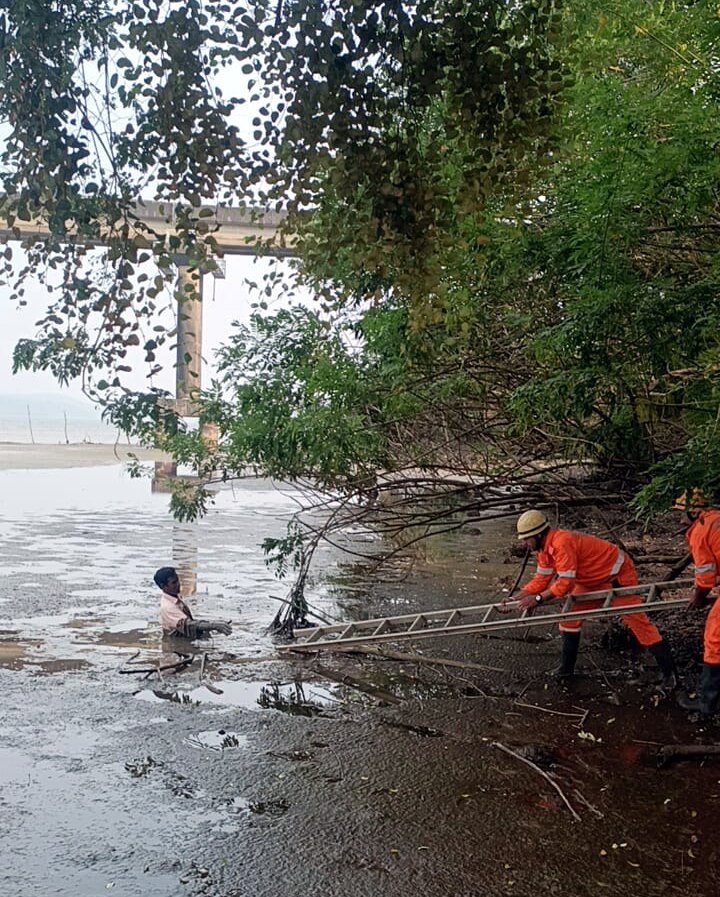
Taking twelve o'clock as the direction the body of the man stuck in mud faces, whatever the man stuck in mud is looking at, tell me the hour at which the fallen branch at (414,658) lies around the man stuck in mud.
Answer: The fallen branch is roughly at 1 o'clock from the man stuck in mud.

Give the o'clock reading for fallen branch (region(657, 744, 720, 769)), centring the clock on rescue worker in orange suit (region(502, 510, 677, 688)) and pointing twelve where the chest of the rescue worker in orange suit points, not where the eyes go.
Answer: The fallen branch is roughly at 8 o'clock from the rescue worker in orange suit.

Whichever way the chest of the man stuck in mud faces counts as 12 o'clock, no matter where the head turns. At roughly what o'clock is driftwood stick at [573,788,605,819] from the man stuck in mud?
The driftwood stick is roughly at 2 o'clock from the man stuck in mud.

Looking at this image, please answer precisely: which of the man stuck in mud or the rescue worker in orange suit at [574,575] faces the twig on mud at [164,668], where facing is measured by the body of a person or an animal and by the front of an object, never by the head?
the rescue worker in orange suit

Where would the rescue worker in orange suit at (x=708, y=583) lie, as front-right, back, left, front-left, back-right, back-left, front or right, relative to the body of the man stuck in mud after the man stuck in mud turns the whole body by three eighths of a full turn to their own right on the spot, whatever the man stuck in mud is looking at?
left

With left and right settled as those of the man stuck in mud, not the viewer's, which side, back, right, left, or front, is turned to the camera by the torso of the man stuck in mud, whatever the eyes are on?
right

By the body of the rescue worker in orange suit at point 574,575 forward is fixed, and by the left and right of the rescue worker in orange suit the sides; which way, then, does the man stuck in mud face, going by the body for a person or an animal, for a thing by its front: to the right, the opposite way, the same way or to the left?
the opposite way

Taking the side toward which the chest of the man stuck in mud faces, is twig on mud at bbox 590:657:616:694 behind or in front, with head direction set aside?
in front

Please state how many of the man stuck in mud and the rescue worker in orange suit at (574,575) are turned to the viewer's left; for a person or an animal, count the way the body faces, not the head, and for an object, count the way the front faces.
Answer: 1

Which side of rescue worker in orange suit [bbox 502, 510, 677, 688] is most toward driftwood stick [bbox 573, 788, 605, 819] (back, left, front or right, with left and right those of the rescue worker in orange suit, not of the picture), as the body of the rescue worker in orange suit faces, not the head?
left

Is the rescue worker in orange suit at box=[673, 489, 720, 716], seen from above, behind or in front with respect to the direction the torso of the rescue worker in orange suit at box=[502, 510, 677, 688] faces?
behind

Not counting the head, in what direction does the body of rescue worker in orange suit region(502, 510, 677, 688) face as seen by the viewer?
to the viewer's left

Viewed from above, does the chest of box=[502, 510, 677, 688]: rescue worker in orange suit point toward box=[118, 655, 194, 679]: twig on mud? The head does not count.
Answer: yes

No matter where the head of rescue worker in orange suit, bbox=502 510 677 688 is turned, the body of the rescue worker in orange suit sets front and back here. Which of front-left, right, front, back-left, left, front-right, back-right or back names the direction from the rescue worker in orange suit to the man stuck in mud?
front

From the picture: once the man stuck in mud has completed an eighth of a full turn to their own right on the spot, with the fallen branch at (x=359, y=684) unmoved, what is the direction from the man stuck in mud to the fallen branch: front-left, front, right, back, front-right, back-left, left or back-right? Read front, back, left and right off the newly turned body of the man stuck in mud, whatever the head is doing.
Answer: front

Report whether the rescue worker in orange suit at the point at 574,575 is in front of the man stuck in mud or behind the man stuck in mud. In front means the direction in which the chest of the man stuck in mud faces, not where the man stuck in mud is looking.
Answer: in front

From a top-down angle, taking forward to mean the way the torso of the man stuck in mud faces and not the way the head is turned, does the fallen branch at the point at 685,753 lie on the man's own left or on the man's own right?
on the man's own right

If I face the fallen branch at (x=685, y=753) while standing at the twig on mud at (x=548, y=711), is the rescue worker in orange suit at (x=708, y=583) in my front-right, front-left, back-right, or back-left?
front-left
